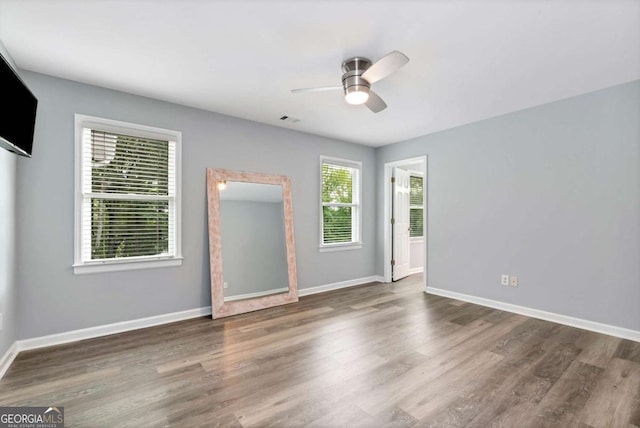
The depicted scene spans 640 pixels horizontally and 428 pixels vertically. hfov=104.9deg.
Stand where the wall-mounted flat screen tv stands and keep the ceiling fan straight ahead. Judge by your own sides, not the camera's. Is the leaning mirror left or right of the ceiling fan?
left

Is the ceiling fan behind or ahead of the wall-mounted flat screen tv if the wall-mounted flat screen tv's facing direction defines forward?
ahead

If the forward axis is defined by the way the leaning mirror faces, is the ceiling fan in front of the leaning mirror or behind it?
in front

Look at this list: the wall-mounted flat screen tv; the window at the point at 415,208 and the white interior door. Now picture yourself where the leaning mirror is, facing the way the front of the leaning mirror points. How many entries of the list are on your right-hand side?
1

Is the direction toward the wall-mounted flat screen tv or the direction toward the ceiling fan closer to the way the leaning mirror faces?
the ceiling fan

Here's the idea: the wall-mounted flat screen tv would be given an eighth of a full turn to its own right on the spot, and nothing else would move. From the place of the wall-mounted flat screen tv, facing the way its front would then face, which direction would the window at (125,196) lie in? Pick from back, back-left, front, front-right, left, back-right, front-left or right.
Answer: back-left

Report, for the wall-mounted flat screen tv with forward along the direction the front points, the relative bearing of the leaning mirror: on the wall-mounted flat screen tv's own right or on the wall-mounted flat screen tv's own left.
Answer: on the wall-mounted flat screen tv's own left

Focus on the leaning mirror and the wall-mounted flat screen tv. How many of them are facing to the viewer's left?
0

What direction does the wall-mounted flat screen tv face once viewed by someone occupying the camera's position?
facing the viewer and to the right of the viewer

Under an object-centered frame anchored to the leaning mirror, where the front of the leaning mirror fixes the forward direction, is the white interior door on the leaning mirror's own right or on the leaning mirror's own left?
on the leaning mirror's own left

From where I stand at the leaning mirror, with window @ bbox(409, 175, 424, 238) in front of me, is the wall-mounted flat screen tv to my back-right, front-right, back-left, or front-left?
back-right

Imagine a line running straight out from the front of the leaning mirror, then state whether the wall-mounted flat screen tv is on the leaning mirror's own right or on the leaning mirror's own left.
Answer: on the leaning mirror's own right
